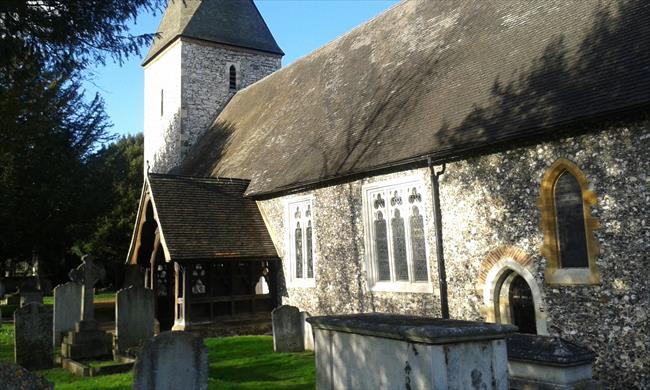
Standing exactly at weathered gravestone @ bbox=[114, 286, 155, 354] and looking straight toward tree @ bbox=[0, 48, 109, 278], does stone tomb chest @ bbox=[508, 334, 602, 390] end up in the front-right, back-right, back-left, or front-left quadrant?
back-right

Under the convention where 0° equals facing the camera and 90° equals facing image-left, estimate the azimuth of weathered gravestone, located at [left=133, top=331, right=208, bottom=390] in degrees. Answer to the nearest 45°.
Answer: approximately 0°

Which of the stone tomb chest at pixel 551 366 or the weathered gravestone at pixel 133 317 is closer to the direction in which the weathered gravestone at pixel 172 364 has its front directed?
the stone tomb chest

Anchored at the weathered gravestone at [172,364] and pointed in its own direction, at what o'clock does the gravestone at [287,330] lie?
The gravestone is roughly at 7 o'clock from the weathered gravestone.

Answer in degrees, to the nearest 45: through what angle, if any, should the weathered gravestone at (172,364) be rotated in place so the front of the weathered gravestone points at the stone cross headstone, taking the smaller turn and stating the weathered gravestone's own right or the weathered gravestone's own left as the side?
approximately 180°

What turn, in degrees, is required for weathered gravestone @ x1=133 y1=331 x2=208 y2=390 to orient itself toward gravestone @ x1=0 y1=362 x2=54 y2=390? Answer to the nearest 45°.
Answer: approximately 45° to its right

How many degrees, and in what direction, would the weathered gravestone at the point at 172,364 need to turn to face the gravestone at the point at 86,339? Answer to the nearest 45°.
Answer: approximately 180°

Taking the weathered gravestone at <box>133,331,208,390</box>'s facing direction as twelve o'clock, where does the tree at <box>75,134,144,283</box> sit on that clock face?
The tree is roughly at 6 o'clock from the weathered gravestone.

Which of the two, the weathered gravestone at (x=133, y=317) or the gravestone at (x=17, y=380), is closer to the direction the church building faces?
the gravestone

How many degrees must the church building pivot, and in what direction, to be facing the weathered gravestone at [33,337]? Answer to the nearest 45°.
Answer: approximately 45° to its right
